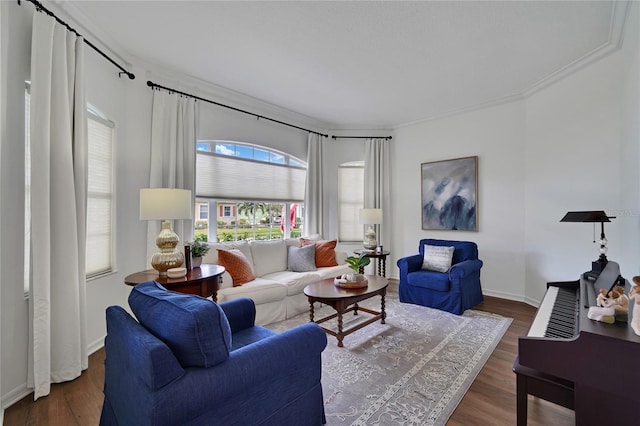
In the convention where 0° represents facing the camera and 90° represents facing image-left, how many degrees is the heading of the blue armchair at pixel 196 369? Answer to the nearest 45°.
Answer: approximately 225°

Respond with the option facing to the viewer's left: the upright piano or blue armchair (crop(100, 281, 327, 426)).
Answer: the upright piano

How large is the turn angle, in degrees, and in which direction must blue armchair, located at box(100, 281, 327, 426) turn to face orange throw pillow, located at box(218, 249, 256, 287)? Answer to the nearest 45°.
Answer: approximately 45° to its left

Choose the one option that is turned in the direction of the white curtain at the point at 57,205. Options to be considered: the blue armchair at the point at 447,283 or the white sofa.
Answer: the blue armchair

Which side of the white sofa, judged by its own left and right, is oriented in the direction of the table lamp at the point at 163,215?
right

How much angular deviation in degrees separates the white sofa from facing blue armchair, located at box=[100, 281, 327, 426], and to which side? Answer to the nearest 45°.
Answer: approximately 45° to its right

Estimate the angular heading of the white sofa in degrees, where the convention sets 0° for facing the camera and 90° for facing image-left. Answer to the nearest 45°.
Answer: approximately 315°

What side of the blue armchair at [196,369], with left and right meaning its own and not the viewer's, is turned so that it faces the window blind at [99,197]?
left

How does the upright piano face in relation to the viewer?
to the viewer's left
